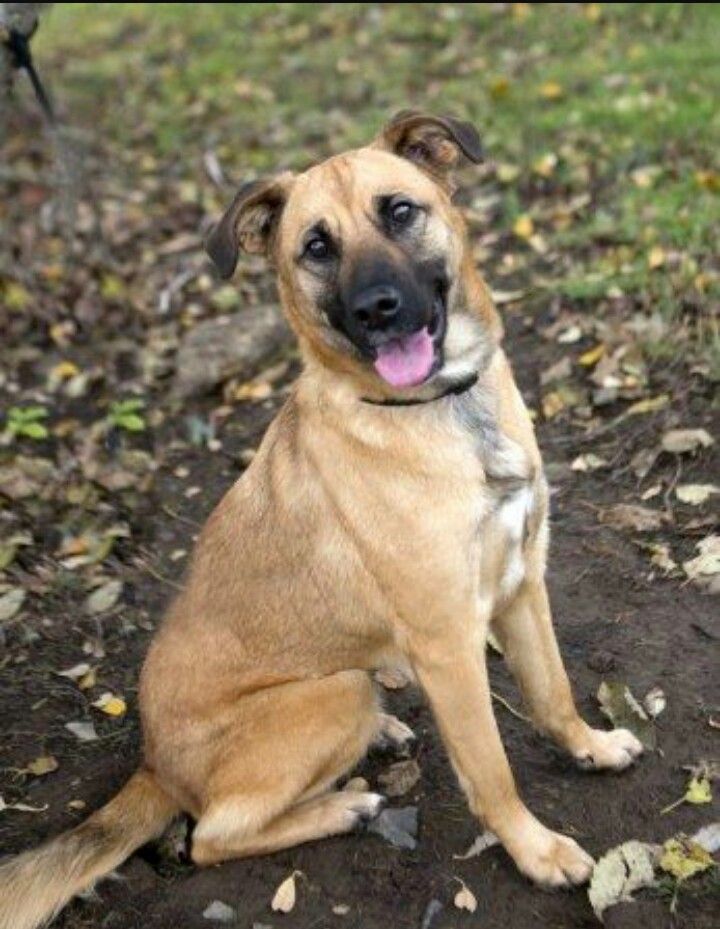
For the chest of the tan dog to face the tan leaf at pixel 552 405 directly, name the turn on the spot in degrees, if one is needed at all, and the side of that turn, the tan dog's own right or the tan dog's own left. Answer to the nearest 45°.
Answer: approximately 90° to the tan dog's own left

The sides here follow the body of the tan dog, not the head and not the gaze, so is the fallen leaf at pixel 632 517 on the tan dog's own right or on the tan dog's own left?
on the tan dog's own left

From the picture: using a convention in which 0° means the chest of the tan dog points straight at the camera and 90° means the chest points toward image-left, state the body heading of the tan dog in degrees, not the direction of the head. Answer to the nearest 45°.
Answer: approximately 315°

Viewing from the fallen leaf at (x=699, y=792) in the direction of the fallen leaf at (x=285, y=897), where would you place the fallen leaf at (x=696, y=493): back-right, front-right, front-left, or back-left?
back-right

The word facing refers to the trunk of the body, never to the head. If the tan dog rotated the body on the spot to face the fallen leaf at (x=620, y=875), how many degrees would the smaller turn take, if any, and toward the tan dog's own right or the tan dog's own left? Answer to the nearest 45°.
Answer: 0° — it already faces it

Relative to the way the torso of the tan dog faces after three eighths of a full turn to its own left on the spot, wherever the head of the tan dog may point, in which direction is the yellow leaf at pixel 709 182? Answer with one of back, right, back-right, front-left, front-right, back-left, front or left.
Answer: front-right

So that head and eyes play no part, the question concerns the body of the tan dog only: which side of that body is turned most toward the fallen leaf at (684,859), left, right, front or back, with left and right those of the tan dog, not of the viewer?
front

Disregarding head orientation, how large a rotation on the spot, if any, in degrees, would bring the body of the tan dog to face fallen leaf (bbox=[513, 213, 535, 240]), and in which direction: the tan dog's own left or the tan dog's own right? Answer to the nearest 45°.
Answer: approximately 90° to the tan dog's own left

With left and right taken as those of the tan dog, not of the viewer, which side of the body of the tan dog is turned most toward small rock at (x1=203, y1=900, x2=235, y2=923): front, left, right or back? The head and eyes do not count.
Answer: right

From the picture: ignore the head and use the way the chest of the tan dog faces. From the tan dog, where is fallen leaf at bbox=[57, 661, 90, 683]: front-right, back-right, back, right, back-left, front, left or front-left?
back

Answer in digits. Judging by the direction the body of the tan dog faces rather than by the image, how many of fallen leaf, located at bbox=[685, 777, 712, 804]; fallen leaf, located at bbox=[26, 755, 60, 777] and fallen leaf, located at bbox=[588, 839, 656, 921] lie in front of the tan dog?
2
